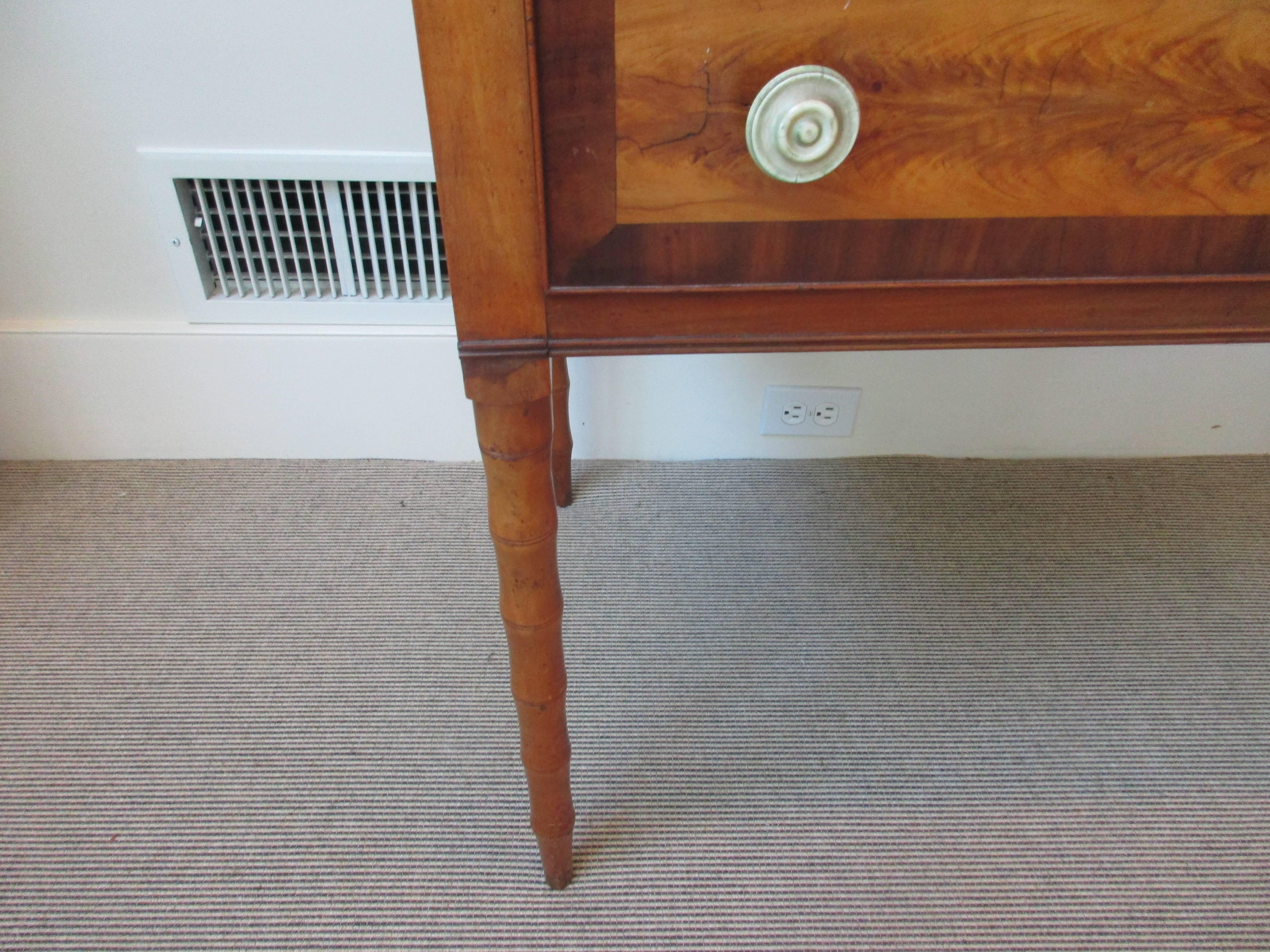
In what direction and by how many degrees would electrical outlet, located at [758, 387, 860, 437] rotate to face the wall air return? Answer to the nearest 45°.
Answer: approximately 90° to its right

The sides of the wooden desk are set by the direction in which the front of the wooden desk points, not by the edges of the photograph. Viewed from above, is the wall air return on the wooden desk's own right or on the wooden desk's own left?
on the wooden desk's own right

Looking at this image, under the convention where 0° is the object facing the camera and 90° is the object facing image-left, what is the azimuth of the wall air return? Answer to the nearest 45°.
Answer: approximately 0°

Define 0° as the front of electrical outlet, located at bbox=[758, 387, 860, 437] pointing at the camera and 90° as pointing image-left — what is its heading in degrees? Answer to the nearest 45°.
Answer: approximately 0°

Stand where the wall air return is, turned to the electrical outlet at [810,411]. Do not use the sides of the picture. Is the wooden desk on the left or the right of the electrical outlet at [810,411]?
right

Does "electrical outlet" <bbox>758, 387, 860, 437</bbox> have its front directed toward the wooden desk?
yes

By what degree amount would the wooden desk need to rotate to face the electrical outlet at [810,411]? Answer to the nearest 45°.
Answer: approximately 180°

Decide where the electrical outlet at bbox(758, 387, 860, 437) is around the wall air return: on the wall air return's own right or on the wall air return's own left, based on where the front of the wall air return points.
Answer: on the wall air return's own left

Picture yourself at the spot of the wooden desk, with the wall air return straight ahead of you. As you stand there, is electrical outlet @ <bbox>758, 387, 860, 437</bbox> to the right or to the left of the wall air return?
right

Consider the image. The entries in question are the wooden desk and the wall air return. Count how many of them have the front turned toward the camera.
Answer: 2

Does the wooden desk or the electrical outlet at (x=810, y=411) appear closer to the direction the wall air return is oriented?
the wooden desk

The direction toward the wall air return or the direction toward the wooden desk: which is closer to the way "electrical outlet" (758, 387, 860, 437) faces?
the wooden desk

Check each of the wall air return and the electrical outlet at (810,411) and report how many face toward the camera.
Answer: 2
